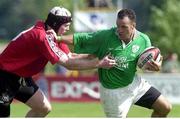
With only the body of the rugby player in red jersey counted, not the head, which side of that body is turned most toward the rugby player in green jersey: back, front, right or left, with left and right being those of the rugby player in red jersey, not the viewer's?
front

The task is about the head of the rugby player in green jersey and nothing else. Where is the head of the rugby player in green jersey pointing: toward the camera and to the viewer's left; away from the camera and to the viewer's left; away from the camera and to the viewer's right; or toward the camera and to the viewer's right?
toward the camera and to the viewer's left

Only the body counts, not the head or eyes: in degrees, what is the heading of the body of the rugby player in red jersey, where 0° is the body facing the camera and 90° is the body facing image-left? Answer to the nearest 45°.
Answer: approximately 270°

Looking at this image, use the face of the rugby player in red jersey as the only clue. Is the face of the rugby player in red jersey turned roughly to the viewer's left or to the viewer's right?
to the viewer's right
